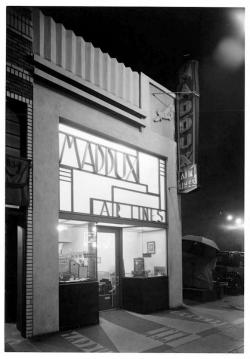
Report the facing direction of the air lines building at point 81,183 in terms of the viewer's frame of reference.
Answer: facing the viewer and to the right of the viewer
